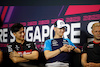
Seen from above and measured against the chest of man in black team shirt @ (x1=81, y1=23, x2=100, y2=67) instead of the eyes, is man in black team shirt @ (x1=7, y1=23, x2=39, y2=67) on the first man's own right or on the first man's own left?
on the first man's own right

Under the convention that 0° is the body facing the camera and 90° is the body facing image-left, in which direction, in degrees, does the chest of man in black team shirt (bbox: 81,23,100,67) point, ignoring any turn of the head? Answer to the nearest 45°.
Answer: approximately 0°
